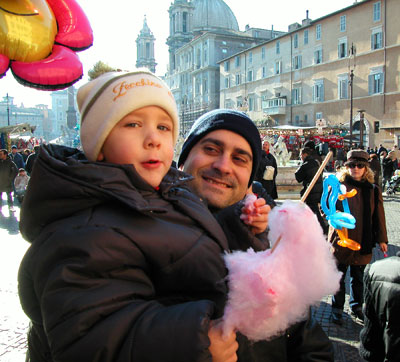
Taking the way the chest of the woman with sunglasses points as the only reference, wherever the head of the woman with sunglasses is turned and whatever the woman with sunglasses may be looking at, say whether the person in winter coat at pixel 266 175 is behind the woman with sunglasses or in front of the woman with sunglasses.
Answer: behind

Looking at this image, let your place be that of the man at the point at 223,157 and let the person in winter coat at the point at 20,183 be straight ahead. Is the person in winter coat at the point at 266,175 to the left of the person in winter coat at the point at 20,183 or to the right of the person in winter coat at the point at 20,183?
right

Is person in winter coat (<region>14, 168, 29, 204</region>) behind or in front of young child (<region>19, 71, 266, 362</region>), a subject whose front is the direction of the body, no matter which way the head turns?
behind

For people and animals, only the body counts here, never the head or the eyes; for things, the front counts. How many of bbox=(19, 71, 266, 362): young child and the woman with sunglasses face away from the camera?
0

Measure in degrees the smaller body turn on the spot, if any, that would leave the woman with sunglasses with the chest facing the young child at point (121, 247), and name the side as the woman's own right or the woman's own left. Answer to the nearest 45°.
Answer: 0° — they already face them

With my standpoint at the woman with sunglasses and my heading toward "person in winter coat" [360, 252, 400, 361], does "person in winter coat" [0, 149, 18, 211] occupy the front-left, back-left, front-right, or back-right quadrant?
back-right

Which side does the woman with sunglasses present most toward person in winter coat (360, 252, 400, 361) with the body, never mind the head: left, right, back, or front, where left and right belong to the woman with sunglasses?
front

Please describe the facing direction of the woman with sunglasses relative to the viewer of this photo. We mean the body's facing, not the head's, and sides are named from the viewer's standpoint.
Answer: facing the viewer
